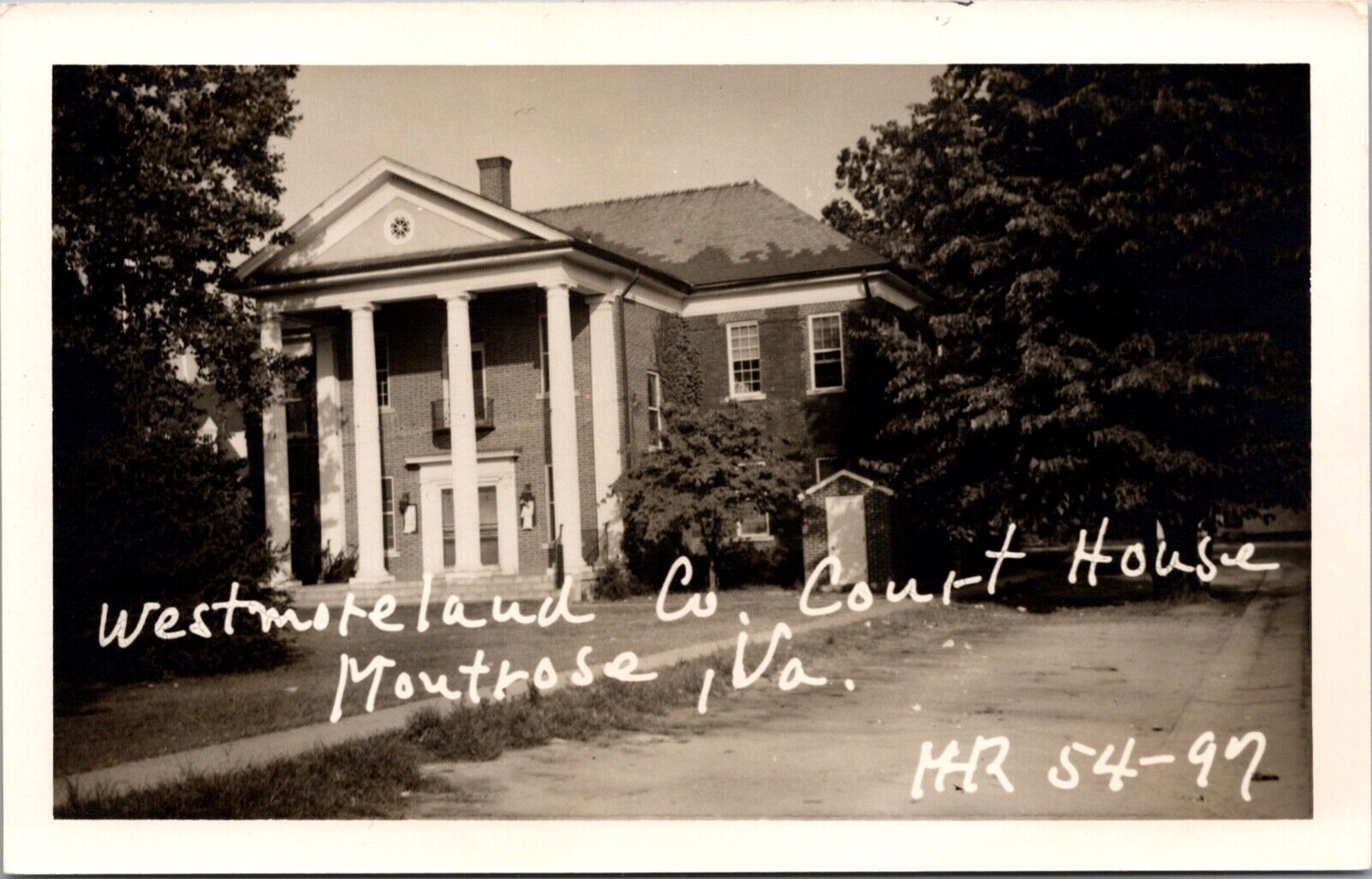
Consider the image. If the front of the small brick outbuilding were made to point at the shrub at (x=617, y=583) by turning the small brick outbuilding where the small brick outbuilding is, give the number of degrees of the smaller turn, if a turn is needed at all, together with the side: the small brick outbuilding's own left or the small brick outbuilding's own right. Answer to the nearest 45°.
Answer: approximately 90° to the small brick outbuilding's own right

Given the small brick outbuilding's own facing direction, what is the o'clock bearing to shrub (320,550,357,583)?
The shrub is roughly at 3 o'clock from the small brick outbuilding.

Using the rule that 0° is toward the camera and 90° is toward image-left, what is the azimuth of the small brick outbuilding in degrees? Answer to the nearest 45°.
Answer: approximately 0°
